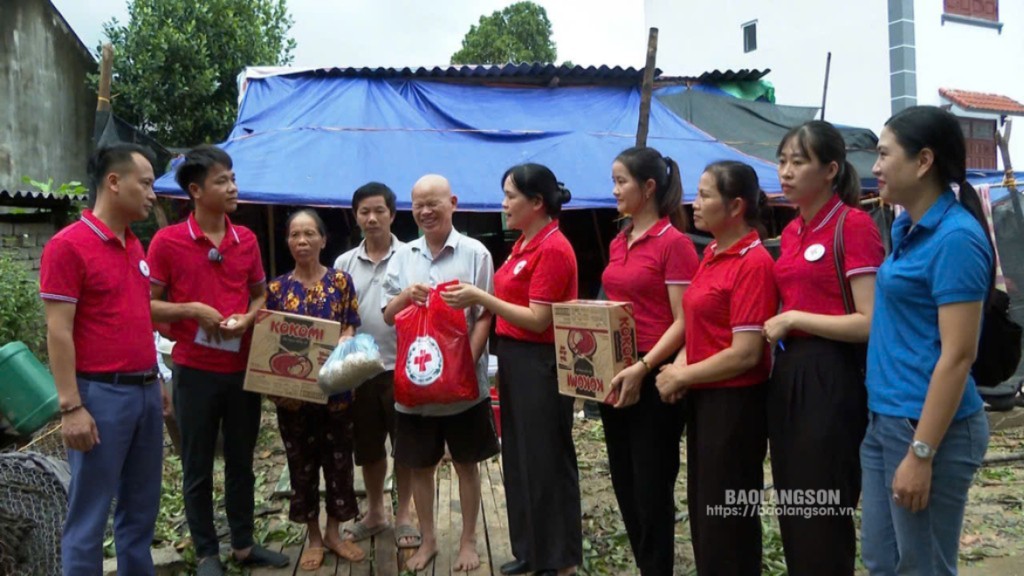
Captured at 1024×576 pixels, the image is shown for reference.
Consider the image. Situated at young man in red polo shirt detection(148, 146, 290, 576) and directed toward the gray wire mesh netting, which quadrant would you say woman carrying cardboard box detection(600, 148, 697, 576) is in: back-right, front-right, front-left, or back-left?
back-left

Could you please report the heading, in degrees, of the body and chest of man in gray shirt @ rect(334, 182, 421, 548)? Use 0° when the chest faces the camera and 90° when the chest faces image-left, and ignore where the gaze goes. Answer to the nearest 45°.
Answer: approximately 0°

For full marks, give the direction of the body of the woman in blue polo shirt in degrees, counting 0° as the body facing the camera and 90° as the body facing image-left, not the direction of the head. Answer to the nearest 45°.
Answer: approximately 90°

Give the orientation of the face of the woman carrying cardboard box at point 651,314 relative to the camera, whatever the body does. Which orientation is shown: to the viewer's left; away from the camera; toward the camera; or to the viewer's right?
to the viewer's left

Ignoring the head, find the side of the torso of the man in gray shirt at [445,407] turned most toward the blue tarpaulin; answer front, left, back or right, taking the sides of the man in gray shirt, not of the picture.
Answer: back

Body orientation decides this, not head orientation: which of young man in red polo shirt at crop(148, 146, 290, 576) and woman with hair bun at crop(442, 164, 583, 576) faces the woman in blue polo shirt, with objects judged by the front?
the young man in red polo shirt

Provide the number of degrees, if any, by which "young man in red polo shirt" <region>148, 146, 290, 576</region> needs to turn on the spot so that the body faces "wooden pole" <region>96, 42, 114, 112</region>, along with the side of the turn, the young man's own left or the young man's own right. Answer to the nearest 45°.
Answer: approximately 135° to the young man's own left

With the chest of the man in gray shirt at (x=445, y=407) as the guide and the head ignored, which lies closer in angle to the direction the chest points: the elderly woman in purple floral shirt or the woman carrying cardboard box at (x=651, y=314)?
the woman carrying cardboard box

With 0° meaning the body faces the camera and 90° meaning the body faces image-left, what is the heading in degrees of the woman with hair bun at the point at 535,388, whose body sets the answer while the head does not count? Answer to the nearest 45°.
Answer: approximately 90°

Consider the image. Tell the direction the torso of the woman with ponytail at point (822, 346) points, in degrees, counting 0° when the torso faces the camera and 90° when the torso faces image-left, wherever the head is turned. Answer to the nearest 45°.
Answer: approximately 45°
